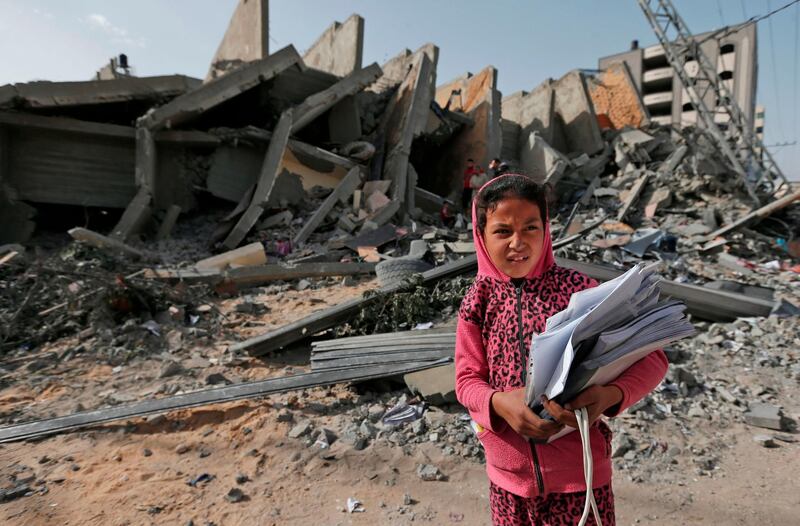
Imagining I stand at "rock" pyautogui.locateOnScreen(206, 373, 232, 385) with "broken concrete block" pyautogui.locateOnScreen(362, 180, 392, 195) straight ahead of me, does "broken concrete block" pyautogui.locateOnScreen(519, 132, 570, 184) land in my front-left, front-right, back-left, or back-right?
front-right

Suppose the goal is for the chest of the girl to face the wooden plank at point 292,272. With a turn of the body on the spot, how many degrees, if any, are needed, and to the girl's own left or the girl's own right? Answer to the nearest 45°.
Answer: approximately 135° to the girl's own right

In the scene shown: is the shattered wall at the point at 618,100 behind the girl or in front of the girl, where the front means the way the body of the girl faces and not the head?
behind

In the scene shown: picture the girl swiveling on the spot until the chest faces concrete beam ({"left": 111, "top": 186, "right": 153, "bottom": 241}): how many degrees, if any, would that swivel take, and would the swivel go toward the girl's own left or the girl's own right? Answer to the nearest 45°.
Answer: approximately 135° to the girl's own right

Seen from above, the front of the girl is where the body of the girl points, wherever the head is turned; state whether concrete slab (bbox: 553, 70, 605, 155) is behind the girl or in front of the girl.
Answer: behind

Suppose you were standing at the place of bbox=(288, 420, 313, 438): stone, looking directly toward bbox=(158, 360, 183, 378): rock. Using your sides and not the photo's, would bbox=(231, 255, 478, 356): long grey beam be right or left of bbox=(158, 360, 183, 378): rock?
right

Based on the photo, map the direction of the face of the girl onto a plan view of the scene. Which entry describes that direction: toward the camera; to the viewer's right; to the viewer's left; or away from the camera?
toward the camera

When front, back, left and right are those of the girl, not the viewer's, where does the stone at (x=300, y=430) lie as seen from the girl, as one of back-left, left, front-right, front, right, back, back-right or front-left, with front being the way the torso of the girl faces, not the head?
back-right

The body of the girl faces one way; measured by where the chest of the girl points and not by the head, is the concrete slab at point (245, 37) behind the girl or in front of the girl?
behind

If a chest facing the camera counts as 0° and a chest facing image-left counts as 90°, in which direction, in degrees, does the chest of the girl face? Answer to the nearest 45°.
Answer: approximately 0°

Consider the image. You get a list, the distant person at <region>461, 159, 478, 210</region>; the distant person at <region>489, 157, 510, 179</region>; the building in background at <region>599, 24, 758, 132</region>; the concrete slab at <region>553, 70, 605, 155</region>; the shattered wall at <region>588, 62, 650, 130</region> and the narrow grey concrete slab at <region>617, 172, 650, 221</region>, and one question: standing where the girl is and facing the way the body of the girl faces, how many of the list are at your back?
6

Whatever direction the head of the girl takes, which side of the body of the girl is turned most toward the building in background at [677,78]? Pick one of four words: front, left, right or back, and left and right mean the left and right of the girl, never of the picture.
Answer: back

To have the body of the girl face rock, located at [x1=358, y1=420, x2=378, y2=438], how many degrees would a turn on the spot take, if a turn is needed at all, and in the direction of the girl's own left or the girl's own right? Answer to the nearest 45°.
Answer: approximately 135° to the girl's own right

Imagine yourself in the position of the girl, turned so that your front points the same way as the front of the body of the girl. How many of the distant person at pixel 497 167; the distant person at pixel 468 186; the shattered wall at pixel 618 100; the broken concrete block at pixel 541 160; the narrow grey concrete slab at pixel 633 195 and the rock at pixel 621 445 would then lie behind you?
6
